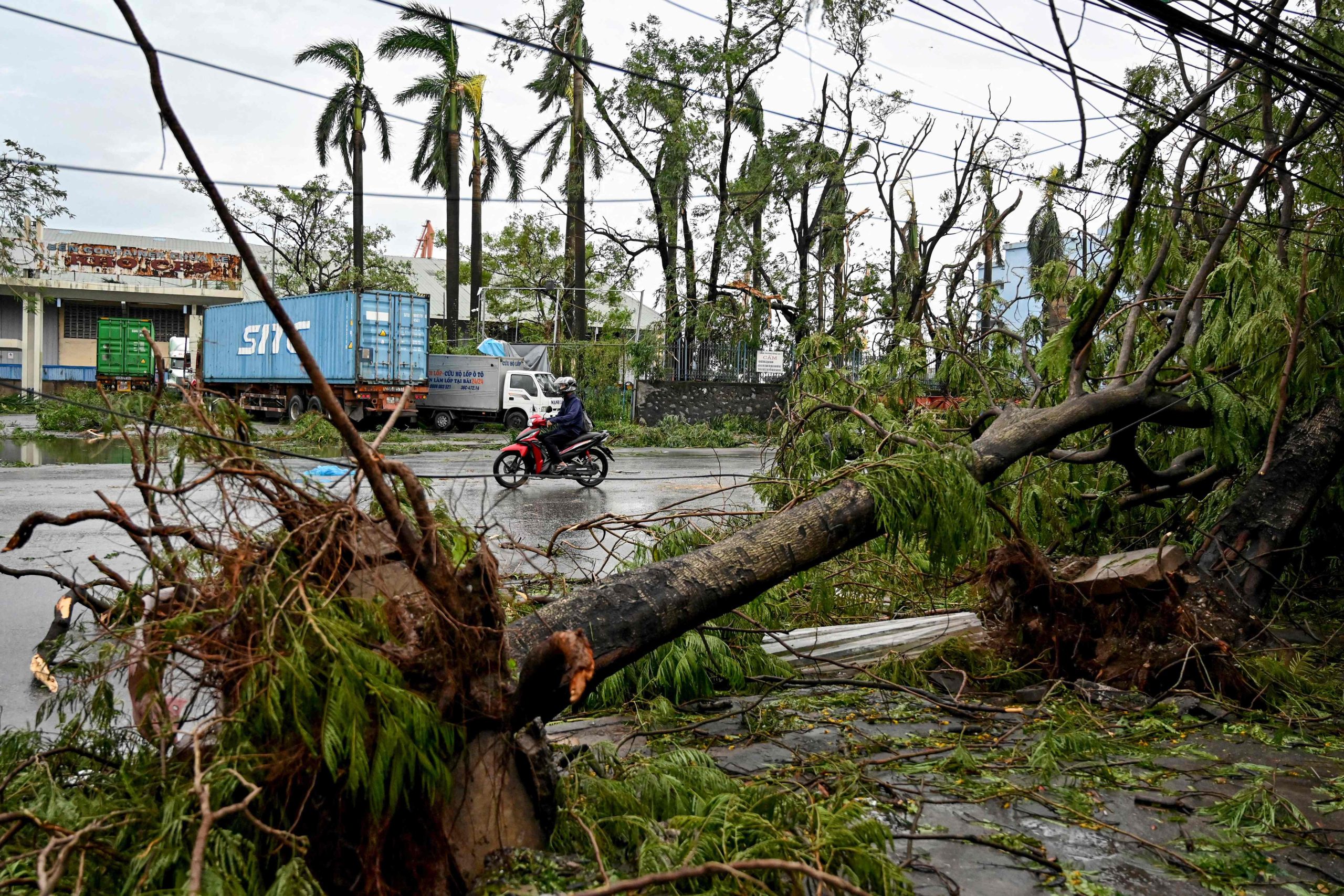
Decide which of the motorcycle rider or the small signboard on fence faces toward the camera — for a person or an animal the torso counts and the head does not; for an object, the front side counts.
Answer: the small signboard on fence

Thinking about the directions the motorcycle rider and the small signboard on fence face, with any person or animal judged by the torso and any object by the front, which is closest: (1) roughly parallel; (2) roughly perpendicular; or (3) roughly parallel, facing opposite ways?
roughly perpendicular

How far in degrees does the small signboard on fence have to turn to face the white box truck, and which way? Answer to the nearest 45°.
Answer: approximately 90° to its right

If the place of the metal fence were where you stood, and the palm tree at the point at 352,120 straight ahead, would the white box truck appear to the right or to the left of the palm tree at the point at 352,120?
left

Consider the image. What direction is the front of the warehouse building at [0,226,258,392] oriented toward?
toward the camera

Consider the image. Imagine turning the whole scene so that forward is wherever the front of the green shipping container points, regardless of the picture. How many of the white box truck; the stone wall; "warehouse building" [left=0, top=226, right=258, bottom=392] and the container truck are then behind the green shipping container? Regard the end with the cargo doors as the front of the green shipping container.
1

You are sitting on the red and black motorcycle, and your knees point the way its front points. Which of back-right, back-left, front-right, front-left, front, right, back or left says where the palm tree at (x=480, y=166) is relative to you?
right

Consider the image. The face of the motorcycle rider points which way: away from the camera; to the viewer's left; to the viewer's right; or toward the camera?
to the viewer's left

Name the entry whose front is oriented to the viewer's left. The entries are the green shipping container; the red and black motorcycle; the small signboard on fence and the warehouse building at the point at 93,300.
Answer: the red and black motorcycle

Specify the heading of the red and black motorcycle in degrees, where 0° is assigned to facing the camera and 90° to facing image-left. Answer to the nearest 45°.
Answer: approximately 90°

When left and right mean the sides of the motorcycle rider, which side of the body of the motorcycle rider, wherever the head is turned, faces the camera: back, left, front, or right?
left

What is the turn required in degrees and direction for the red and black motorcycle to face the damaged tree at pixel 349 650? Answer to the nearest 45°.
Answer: approximately 90° to its left

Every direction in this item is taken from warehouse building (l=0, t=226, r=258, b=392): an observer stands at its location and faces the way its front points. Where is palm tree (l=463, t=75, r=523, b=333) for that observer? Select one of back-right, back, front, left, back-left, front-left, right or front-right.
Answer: front-left

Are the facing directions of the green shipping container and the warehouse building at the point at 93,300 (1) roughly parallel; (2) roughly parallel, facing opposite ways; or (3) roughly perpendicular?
roughly parallel

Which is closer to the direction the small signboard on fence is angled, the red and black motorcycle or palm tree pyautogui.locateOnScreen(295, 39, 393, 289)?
the red and black motorcycle

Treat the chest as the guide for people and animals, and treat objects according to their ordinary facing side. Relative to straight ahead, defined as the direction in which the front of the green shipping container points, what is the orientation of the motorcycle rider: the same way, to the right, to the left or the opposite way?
to the right
